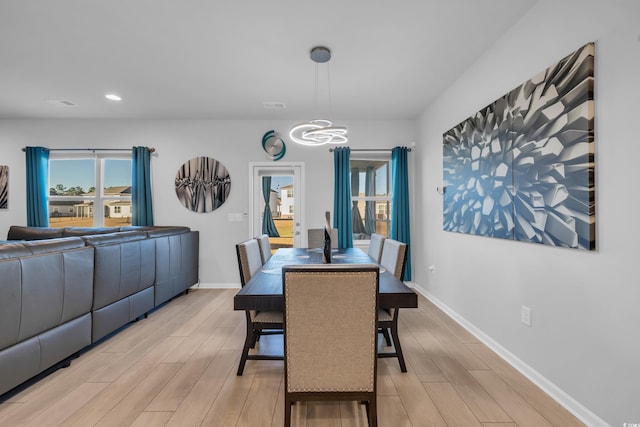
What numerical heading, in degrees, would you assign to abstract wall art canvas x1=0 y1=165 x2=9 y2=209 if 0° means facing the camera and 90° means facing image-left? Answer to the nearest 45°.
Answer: approximately 0°

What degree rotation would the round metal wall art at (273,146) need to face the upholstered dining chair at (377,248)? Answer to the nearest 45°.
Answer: approximately 45° to its left

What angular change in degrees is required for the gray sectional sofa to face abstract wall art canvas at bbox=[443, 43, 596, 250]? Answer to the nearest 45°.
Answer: approximately 180°

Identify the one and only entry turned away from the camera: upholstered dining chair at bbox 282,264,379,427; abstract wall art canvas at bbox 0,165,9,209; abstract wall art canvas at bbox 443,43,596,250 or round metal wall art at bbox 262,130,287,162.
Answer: the upholstered dining chair

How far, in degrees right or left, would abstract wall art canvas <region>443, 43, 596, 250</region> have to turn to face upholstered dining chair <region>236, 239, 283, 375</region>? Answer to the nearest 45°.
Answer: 0° — it already faces it

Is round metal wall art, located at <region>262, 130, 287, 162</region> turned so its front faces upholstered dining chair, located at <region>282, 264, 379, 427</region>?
yes

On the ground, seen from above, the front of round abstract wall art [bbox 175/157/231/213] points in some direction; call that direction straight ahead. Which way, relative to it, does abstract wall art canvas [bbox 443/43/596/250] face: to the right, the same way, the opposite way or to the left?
to the right

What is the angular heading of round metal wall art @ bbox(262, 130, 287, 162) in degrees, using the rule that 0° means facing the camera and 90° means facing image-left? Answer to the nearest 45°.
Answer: approximately 0°

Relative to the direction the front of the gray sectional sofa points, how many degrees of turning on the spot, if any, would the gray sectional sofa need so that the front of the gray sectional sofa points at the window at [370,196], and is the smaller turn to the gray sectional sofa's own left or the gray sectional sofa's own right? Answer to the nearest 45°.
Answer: approximately 135° to the gray sectional sofa's own right

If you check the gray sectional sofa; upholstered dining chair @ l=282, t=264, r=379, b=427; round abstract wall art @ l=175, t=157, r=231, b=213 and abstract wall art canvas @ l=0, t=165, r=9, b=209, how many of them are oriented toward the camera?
2
